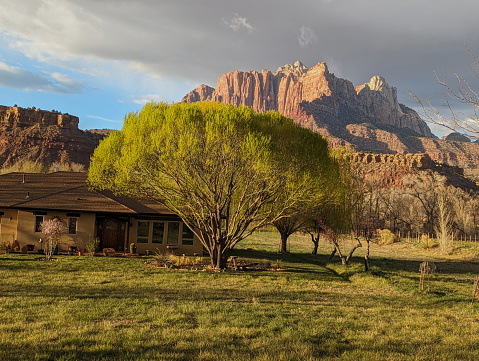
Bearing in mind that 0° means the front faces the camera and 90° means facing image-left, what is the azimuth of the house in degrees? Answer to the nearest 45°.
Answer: approximately 0°

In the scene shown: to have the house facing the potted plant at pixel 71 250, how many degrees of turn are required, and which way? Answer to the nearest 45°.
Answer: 0° — it already faces it

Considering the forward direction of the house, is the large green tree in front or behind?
in front
